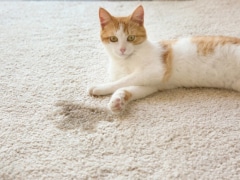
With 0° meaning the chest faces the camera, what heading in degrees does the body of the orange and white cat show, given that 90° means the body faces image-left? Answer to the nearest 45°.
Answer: approximately 90°
